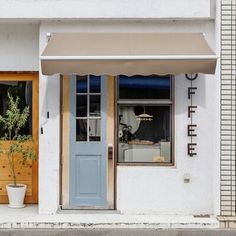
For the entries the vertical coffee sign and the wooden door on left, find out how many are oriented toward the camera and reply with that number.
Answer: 2

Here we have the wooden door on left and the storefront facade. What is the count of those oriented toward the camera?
2

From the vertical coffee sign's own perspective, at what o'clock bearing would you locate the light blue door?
The light blue door is roughly at 3 o'clock from the vertical coffee sign.

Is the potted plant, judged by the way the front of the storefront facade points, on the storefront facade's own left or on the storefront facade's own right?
on the storefront facade's own right

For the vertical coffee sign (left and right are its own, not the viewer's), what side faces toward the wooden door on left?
right

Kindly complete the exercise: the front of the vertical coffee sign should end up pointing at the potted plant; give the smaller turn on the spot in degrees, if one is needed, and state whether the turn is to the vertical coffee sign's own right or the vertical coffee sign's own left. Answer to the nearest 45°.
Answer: approximately 90° to the vertical coffee sign's own right

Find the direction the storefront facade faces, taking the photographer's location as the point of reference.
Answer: facing the viewer

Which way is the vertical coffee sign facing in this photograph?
toward the camera
